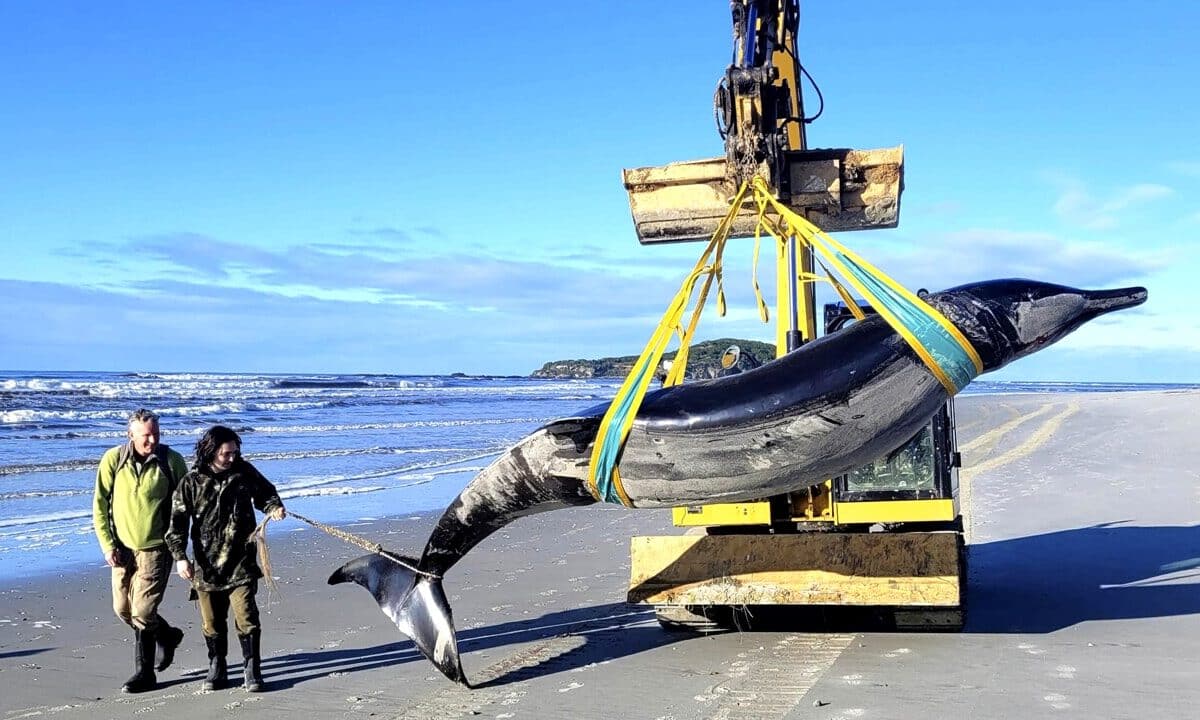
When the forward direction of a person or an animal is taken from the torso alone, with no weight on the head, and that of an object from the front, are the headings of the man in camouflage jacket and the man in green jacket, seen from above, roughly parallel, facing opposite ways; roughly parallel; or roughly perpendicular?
roughly parallel

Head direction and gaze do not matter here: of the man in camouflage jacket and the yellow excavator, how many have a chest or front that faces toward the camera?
2

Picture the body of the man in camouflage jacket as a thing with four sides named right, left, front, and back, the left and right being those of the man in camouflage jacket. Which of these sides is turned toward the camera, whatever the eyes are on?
front

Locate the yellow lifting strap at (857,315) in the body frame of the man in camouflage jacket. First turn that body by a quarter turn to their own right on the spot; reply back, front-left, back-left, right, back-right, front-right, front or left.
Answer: back-left

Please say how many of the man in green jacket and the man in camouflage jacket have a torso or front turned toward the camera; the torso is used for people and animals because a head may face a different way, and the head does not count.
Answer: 2

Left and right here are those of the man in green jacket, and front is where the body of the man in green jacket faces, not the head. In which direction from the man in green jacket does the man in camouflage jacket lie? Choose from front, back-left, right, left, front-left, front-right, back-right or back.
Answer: front-left

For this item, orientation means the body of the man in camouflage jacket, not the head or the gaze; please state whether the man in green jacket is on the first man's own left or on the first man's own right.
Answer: on the first man's own right

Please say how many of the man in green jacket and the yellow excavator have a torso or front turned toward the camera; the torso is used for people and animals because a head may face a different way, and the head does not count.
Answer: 2

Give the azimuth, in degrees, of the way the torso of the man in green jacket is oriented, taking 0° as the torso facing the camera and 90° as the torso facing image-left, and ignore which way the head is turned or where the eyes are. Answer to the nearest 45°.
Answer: approximately 0°

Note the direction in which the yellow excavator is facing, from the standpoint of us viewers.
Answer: facing the viewer

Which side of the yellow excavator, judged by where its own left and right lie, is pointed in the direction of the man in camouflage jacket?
right

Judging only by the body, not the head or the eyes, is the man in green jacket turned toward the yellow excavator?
no

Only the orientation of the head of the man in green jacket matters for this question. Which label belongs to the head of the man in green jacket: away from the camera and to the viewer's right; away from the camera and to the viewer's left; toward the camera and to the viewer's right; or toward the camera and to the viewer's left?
toward the camera and to the viewer's right

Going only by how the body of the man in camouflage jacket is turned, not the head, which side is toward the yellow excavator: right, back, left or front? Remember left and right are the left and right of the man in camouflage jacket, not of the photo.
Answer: left

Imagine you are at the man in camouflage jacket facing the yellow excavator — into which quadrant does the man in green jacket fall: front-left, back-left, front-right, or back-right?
back-left
